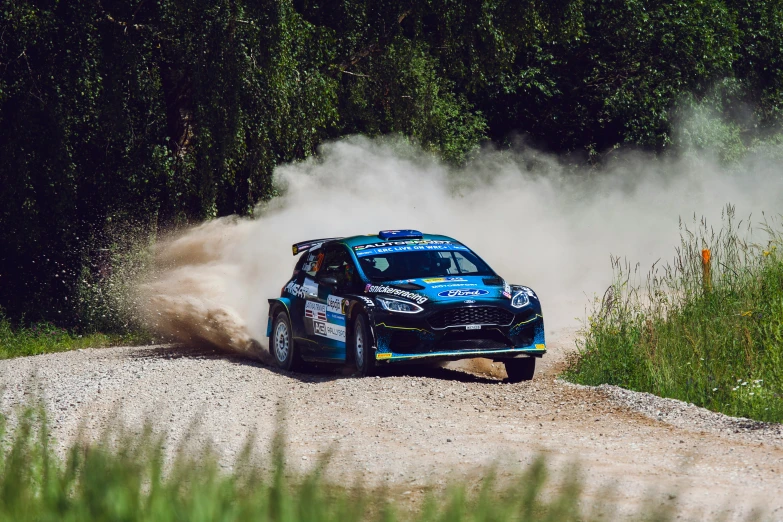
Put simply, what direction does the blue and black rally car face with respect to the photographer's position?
facing the viewer and to the right of the viewer
